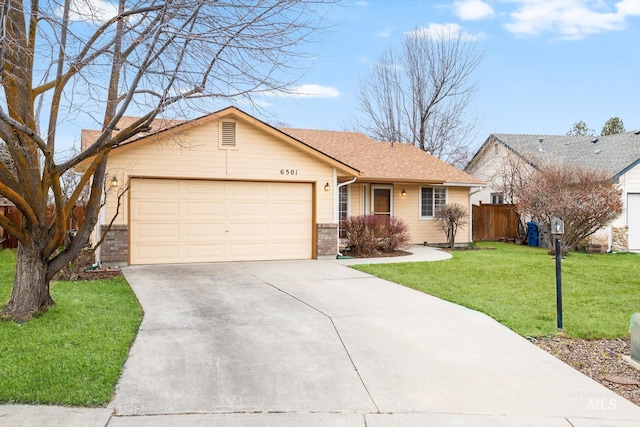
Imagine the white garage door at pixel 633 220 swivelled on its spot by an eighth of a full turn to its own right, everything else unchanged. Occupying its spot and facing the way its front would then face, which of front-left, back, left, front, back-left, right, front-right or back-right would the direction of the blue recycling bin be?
front-right

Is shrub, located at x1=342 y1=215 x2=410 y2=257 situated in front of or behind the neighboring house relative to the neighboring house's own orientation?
in front

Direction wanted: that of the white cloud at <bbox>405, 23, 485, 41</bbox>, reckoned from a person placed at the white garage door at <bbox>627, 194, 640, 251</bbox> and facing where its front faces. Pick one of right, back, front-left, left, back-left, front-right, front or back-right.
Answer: back-right

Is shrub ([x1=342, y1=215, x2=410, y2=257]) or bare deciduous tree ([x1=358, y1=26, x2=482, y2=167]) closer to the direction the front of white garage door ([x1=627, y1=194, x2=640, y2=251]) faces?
the shrub

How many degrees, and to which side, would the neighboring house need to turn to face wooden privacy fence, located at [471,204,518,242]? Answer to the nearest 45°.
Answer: approximately 45° to its right

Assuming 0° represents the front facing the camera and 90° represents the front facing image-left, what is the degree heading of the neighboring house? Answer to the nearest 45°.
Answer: approximately 0°

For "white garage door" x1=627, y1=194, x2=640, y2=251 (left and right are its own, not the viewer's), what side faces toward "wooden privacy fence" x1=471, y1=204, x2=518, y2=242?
right
